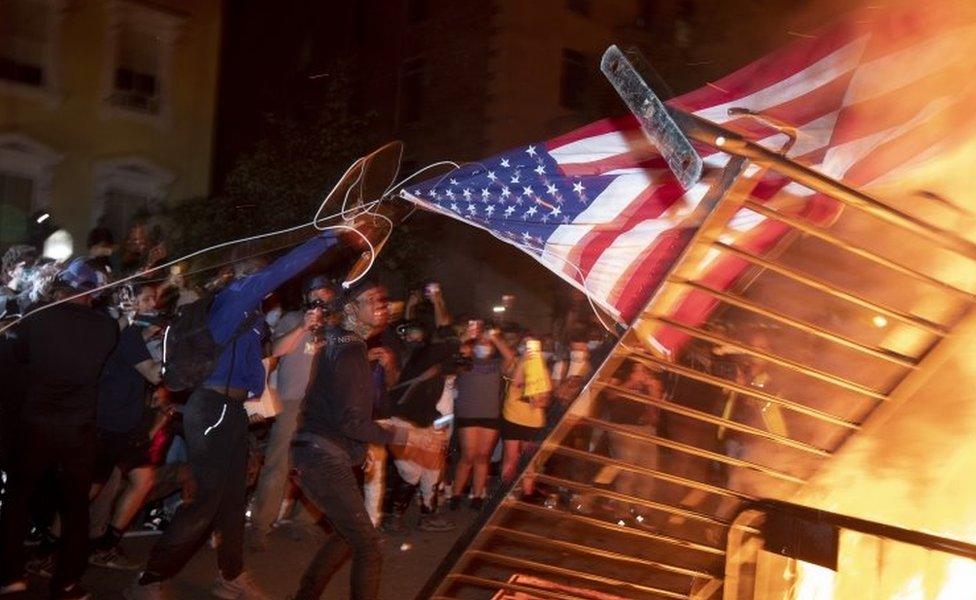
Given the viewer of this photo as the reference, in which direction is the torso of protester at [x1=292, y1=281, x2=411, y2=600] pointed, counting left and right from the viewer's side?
facing to the right of the viewer

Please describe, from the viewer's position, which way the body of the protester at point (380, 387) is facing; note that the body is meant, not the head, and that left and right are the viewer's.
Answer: facing the viewer and to the right of the viewer

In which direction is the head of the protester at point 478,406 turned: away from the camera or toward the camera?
toward the camera

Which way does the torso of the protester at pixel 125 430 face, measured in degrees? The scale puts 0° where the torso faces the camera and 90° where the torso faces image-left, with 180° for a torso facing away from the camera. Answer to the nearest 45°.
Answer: approximately 270°

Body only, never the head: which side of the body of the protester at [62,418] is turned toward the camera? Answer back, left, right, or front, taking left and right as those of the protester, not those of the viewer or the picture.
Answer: back

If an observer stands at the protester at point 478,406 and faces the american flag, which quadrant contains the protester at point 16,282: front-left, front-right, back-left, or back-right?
front-right

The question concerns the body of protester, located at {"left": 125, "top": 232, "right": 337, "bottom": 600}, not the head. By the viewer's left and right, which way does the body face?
facing to the right of the viewer

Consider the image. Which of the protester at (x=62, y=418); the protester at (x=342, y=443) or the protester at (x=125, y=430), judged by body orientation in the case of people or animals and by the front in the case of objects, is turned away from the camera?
the protester at (x=62, y=418)

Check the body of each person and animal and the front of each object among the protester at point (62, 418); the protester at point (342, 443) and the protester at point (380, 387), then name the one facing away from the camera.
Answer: the protester at point (62, 418)
